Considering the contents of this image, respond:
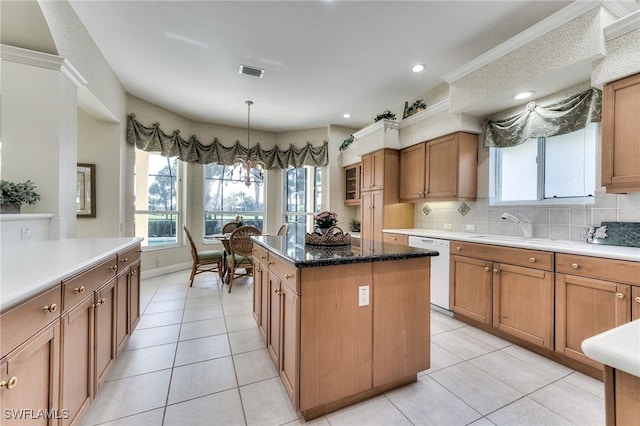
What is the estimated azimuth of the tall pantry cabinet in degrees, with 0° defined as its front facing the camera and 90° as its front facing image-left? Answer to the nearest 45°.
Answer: approximately 45°

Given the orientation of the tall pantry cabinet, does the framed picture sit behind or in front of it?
in front

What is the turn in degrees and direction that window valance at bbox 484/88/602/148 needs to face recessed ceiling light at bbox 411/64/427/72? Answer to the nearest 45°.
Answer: approximately 45° to its right

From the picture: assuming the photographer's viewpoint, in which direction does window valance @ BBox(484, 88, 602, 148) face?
facing the viewer and to the left of the viewer

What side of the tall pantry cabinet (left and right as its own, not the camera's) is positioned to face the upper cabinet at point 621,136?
left

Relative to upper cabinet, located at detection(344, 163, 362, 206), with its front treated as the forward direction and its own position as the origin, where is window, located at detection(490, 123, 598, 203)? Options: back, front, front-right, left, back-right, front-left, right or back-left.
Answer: left

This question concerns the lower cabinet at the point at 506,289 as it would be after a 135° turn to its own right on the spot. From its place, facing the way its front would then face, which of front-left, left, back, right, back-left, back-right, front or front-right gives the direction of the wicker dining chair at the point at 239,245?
left

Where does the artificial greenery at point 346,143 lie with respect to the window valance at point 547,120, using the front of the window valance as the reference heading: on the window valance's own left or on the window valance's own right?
on the window valance's own right

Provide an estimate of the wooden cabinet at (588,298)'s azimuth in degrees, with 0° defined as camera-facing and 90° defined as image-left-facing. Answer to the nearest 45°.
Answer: approximately 45°
